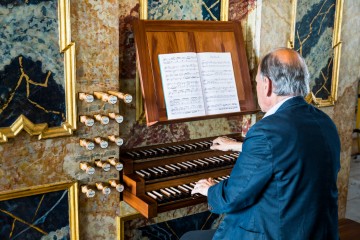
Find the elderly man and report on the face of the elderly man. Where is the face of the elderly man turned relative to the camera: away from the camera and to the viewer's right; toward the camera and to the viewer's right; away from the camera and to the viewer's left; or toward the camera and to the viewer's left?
away from the camera and to the viewer's left

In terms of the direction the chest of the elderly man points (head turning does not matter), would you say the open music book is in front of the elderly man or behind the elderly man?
in front

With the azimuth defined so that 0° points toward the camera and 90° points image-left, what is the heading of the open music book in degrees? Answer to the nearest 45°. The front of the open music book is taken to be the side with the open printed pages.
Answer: approximately 0°

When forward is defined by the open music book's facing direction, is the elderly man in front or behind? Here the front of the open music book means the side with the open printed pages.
in front

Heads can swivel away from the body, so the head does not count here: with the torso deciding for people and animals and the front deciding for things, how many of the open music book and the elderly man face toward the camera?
1

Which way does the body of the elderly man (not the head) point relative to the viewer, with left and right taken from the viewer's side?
facing away from the viewer and to the left of the viewer
